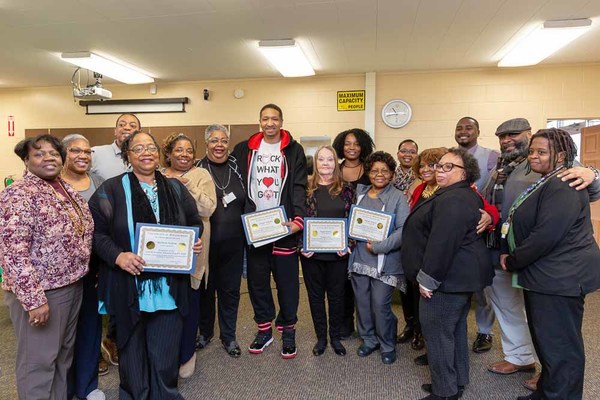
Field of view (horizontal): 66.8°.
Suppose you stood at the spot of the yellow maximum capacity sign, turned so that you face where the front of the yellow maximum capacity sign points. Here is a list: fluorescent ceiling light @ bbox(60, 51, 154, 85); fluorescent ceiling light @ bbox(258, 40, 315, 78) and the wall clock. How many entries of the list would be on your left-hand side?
1

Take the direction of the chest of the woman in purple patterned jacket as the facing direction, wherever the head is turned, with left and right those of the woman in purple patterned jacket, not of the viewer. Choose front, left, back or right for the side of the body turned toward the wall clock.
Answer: left

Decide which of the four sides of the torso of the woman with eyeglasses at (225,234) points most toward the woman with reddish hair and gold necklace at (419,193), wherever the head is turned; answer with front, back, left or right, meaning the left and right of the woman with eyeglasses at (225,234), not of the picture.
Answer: left

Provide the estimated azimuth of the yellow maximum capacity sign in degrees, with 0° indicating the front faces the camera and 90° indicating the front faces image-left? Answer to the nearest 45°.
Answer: approximately 0°

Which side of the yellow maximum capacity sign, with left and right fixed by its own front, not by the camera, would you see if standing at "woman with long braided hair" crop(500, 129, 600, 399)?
front

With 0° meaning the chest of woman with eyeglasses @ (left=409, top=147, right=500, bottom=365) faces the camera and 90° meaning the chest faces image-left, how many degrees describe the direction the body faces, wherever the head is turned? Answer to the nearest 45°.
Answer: approximately 45°

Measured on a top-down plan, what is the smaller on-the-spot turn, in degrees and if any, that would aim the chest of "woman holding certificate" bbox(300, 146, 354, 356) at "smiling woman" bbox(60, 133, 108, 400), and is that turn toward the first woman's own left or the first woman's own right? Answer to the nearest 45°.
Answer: approximately 45° to the first woman's own right

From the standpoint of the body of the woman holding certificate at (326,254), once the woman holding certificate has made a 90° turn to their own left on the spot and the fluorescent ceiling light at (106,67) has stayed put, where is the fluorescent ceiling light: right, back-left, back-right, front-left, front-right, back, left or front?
back-left

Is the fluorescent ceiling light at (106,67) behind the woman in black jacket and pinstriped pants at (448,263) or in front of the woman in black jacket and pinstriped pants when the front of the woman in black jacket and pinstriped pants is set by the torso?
in front

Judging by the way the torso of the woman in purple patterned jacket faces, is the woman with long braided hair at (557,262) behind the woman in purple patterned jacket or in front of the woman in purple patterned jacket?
in front
